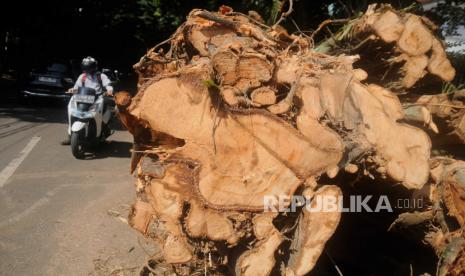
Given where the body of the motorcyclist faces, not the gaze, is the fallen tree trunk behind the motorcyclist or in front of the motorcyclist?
in front

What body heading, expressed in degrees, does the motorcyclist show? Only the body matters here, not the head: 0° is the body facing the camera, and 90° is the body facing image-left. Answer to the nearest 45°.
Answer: approximately 0°

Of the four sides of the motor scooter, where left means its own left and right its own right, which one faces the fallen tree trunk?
left

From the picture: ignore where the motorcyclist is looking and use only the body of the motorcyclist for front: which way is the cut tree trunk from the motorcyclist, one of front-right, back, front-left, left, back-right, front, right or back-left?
front

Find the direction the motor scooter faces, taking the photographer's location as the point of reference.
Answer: facing the viewer and to the left of the viewer
